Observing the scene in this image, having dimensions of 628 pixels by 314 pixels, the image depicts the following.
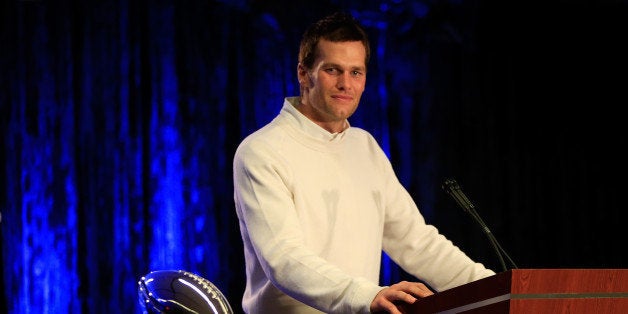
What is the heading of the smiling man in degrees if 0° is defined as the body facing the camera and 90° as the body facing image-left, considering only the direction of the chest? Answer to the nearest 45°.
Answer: approximately 315°

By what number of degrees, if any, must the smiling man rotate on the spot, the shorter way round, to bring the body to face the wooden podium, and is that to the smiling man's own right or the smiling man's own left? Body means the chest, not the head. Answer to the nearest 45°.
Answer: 0° — they already face it
